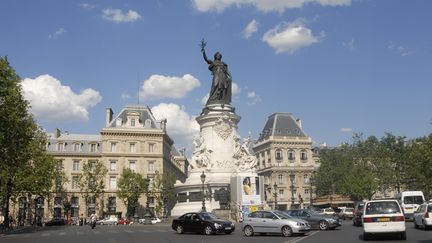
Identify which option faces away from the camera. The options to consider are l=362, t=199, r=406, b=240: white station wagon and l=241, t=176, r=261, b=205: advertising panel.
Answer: the white station wagon

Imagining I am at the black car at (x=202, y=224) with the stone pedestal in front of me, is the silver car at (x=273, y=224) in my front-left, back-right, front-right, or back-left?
back-right

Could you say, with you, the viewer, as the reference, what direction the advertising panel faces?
facing the viewer

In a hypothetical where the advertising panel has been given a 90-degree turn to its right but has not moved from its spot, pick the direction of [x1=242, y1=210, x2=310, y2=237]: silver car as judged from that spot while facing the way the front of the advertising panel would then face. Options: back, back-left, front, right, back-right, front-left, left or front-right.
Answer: left

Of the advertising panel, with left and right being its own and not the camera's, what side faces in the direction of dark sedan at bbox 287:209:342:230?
front

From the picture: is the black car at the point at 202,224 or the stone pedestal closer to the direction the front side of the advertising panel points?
the black car

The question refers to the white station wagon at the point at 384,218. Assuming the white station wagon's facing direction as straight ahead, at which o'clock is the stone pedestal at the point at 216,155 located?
The stone pedestal is roughly at 11 o'clock from the white station wagon.

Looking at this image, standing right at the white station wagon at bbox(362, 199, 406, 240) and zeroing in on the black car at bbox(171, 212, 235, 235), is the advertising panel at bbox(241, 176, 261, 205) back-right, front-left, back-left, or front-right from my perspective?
front-right

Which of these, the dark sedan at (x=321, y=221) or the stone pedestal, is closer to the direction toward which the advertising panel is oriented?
the dark sedan

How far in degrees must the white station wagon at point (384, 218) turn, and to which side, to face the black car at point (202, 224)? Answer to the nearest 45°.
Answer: approximately 45° to its left

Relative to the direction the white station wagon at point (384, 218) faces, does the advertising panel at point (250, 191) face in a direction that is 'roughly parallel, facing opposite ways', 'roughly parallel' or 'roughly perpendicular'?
roughly parallel, facing opposite ways

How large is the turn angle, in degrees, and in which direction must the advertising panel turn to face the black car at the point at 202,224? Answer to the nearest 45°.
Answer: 0° — it already faces it
